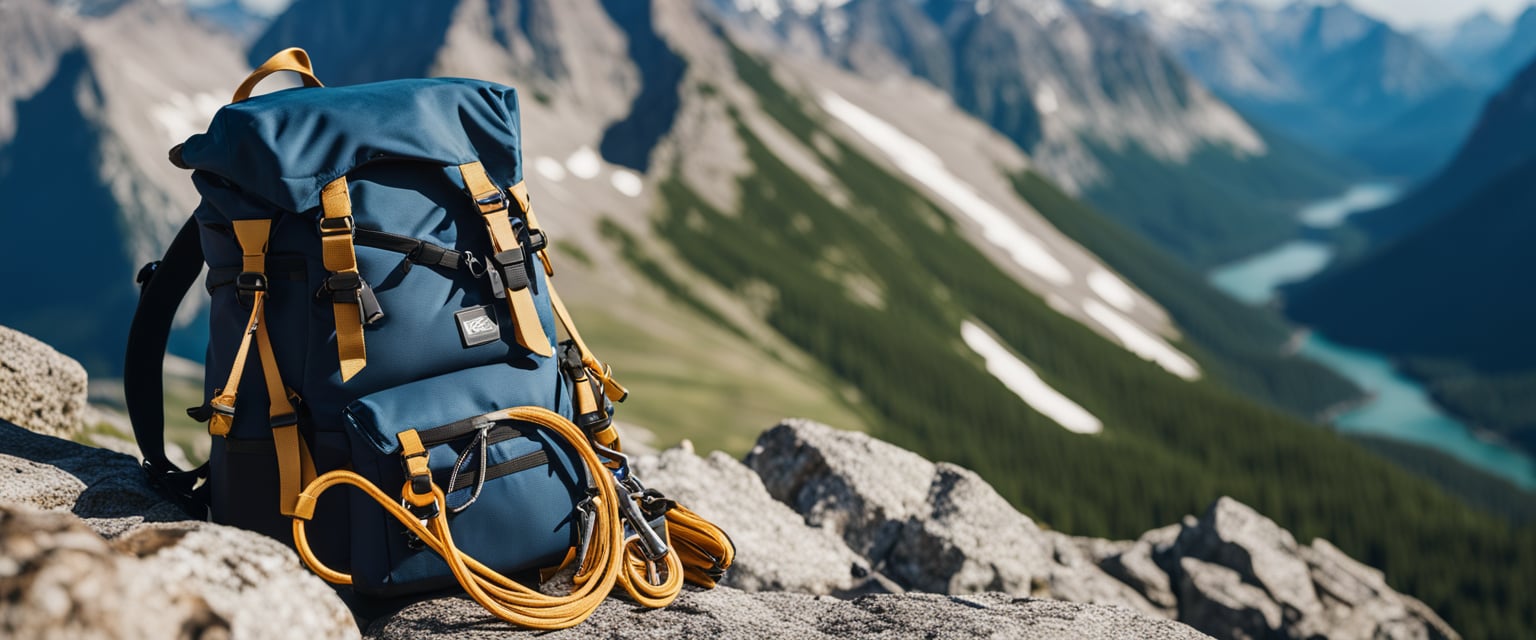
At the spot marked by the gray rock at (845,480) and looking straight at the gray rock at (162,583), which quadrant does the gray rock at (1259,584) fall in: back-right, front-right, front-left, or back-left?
back-left

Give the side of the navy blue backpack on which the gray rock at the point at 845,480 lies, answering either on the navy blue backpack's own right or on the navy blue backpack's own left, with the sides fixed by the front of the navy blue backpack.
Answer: on the navy blue backpack's own left

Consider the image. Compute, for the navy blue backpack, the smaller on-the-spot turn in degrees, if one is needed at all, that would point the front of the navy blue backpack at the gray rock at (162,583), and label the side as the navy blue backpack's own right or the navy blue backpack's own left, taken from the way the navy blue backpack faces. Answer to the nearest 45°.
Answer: approximately 45° to the navy blue backpack's own right

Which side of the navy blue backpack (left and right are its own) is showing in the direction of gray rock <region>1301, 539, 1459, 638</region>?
left

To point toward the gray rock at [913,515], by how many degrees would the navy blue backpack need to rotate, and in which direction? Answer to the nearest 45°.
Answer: approximately 90° to its left

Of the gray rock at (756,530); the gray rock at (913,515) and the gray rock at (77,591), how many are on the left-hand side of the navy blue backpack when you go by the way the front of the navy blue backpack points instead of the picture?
2

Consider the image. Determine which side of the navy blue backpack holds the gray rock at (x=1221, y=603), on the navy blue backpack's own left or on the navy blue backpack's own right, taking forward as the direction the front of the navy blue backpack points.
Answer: on the navy blue backpack's own left

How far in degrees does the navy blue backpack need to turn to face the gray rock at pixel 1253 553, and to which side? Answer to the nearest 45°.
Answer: approximately 90° to its left

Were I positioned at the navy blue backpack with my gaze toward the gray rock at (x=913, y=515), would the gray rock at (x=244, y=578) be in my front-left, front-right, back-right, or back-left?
back-right

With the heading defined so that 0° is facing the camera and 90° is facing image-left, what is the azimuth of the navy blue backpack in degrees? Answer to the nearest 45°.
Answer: approximately 315°
